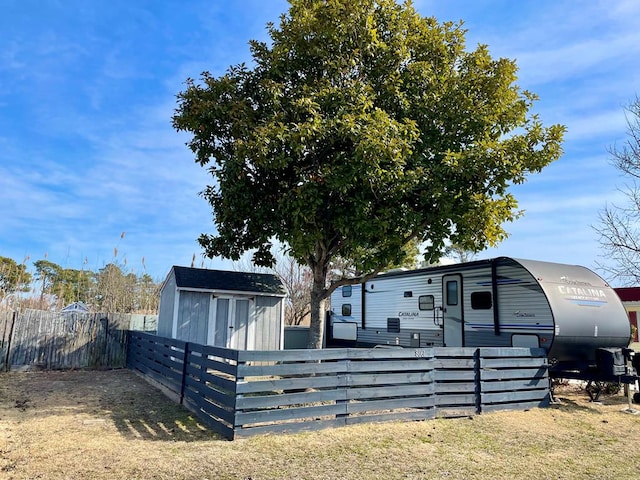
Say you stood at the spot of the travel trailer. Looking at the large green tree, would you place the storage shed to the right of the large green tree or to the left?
right

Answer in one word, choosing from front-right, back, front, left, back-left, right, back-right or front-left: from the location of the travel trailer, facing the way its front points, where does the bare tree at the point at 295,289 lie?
back

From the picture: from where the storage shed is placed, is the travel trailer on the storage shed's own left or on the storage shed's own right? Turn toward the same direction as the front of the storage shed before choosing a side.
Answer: on the storage shed's own left

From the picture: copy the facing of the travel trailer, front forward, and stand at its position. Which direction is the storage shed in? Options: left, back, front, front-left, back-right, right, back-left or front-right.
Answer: back-right

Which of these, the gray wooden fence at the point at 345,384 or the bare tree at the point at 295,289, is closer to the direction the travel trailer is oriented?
the gray wooden fence

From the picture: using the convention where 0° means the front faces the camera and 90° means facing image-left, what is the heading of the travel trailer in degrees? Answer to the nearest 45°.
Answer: approximately 315°

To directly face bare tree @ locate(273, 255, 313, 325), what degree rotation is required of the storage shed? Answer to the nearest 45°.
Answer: approximately 180°

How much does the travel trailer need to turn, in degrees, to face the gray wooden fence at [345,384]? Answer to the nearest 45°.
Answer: approximately 90° to its right

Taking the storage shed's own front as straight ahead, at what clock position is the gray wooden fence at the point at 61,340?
The gray wooden fence is roughly at 3 o'clock from the storage shed.

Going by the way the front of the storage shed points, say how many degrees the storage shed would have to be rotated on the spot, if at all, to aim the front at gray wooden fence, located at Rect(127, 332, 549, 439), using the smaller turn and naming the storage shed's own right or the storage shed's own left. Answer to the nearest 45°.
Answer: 0° — it already faces it
